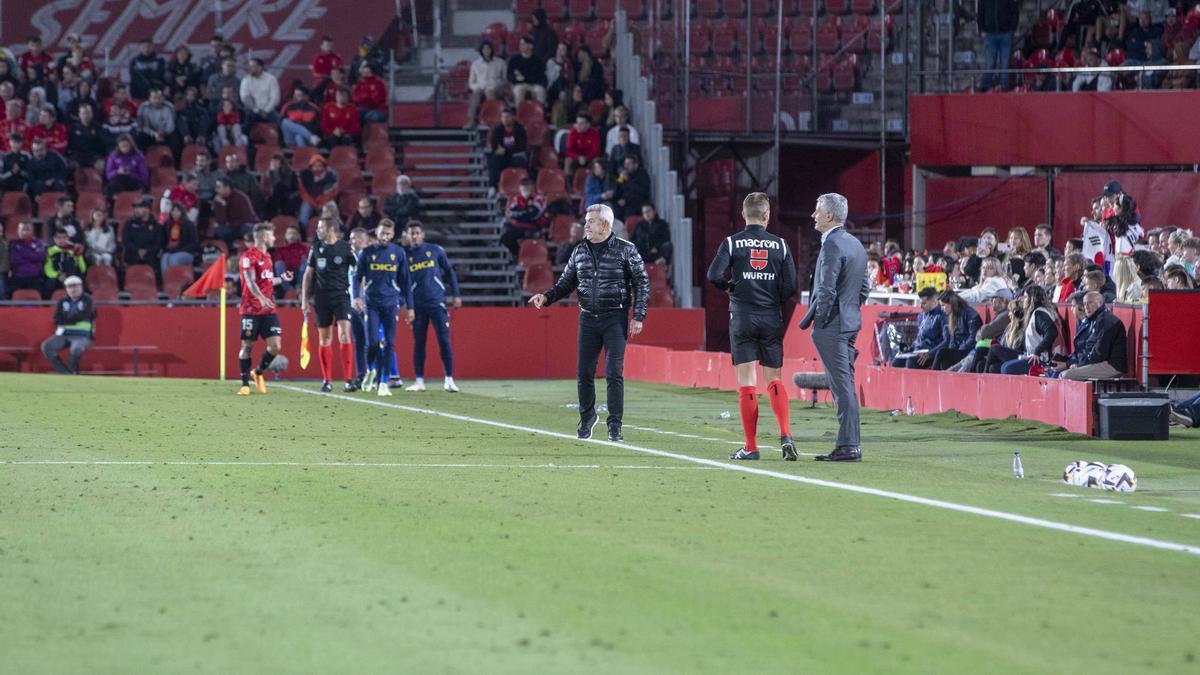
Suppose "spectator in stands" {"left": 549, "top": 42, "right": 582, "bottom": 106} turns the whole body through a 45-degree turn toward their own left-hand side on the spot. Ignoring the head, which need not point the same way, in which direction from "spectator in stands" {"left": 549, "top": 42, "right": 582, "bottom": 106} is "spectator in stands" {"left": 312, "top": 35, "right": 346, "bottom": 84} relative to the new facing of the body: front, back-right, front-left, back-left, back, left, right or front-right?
back-right

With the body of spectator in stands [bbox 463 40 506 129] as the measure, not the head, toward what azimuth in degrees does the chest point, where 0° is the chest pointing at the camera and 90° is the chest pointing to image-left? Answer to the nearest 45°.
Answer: approximately 0°

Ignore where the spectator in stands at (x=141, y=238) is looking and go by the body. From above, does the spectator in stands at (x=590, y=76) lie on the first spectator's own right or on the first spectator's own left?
on the first spectator's own left

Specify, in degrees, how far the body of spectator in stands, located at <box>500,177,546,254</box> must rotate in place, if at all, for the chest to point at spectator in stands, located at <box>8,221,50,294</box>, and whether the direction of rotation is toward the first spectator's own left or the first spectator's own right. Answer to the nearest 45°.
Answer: approximately 45° to the first spectator's own right

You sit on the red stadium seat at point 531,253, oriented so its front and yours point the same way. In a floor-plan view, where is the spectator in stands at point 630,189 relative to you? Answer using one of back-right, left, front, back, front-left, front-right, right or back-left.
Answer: left

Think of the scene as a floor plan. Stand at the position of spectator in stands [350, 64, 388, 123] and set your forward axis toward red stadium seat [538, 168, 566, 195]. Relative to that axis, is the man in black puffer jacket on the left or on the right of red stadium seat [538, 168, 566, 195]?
right

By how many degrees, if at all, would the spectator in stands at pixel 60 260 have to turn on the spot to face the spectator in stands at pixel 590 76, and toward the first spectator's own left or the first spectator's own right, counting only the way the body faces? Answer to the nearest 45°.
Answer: approximately 90° to the first spectator's own left

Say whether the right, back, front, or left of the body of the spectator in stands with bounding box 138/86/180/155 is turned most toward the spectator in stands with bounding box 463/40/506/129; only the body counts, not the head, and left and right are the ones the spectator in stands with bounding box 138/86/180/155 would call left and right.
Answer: left

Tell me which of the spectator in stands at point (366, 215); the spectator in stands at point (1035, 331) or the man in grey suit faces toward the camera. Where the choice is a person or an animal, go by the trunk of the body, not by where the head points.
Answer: the spectator in stands at point (366, 215)

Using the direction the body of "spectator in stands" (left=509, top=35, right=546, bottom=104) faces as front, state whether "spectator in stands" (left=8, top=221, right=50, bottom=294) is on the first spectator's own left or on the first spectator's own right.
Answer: on the first spectator's own right

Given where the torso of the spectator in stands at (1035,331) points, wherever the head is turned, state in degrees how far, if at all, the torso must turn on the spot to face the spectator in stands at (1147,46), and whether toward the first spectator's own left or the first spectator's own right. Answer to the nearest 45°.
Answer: approximately 90° to the first spectator's own right

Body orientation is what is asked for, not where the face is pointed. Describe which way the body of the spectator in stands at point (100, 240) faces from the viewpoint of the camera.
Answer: toward the camera

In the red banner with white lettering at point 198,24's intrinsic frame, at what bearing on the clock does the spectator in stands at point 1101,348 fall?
The spectator in stands is roughly at 11 o'clock from the red banner with white lettering.

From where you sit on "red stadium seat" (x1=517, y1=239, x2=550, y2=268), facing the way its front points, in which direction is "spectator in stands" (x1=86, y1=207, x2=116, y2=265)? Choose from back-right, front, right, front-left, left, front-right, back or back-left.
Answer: right

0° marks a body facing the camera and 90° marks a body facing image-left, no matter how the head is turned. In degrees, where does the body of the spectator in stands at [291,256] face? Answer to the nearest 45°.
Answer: approximately 0°

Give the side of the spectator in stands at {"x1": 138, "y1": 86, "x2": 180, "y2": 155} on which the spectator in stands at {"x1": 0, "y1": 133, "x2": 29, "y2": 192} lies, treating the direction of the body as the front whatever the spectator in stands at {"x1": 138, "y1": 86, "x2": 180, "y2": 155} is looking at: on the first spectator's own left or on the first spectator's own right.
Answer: on the first spectator's own right

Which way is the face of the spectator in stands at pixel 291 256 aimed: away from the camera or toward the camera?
toward the camera

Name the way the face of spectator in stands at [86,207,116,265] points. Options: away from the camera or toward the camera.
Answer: toward the camera
